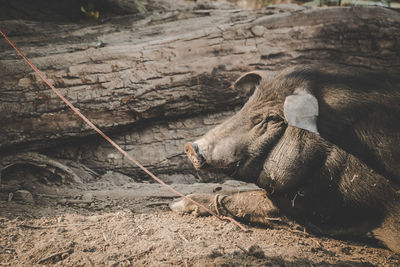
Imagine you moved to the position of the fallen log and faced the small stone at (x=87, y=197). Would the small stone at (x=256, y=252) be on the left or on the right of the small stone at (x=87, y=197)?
left

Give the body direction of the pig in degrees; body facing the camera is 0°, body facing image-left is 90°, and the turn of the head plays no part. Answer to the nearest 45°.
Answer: approximately 90°

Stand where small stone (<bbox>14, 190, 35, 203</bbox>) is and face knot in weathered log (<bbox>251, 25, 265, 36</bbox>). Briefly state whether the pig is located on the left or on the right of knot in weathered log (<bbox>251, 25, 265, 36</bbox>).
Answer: right

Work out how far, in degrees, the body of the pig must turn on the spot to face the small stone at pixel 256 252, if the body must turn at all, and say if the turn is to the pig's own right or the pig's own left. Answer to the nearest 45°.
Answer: approximately 45° to the pig's own left

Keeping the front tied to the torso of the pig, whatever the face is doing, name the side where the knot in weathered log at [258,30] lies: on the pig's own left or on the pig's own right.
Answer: on the pig's own right

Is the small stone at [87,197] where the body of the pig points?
yes
